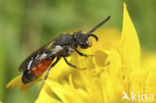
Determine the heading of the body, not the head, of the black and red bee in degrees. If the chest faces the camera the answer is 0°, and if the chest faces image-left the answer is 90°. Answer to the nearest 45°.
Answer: approximately 270°
